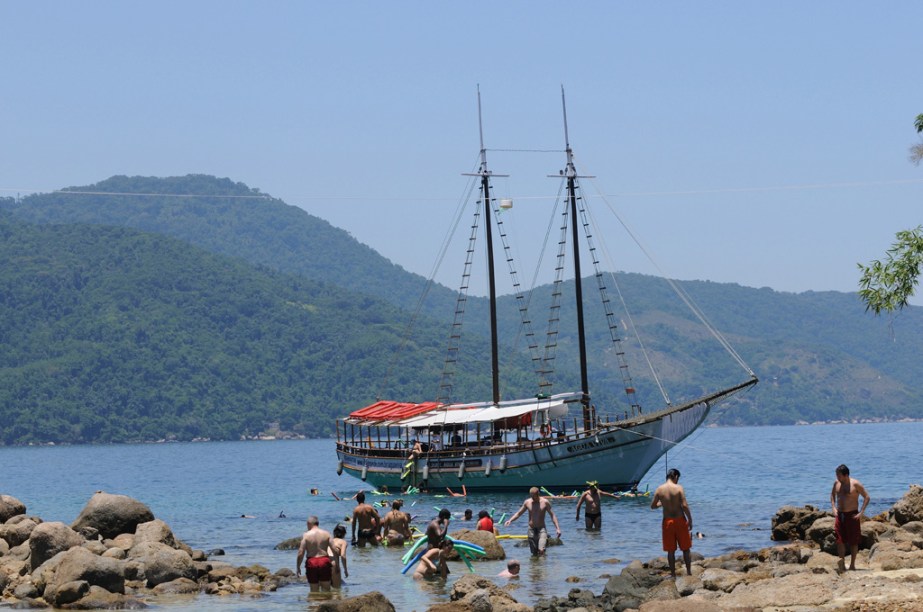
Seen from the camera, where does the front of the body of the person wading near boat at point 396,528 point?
away from the camera

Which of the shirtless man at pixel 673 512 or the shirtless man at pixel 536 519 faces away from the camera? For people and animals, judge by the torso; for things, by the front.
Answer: the shirtless man at pixel 673 512

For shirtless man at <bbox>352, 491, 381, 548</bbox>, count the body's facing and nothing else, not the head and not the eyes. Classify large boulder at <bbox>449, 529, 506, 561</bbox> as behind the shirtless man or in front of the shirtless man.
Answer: behind

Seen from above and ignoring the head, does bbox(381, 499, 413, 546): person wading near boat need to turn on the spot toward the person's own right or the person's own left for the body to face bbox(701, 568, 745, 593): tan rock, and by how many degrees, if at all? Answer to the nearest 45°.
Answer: approximately 135° to the person's own right

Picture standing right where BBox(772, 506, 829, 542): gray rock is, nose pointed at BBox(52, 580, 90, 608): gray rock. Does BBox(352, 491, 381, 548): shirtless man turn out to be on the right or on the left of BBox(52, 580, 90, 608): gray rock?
right

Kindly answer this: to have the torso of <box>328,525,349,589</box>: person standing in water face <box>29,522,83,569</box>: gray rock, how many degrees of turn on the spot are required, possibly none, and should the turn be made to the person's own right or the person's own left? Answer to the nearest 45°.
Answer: approximately 45° to the person's own left

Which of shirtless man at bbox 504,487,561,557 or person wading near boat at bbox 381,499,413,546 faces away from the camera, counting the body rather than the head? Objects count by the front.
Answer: the person wading near boat

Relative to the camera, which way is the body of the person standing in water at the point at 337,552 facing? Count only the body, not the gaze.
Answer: away from the camera

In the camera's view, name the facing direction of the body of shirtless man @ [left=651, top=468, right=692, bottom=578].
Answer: away from the camera
